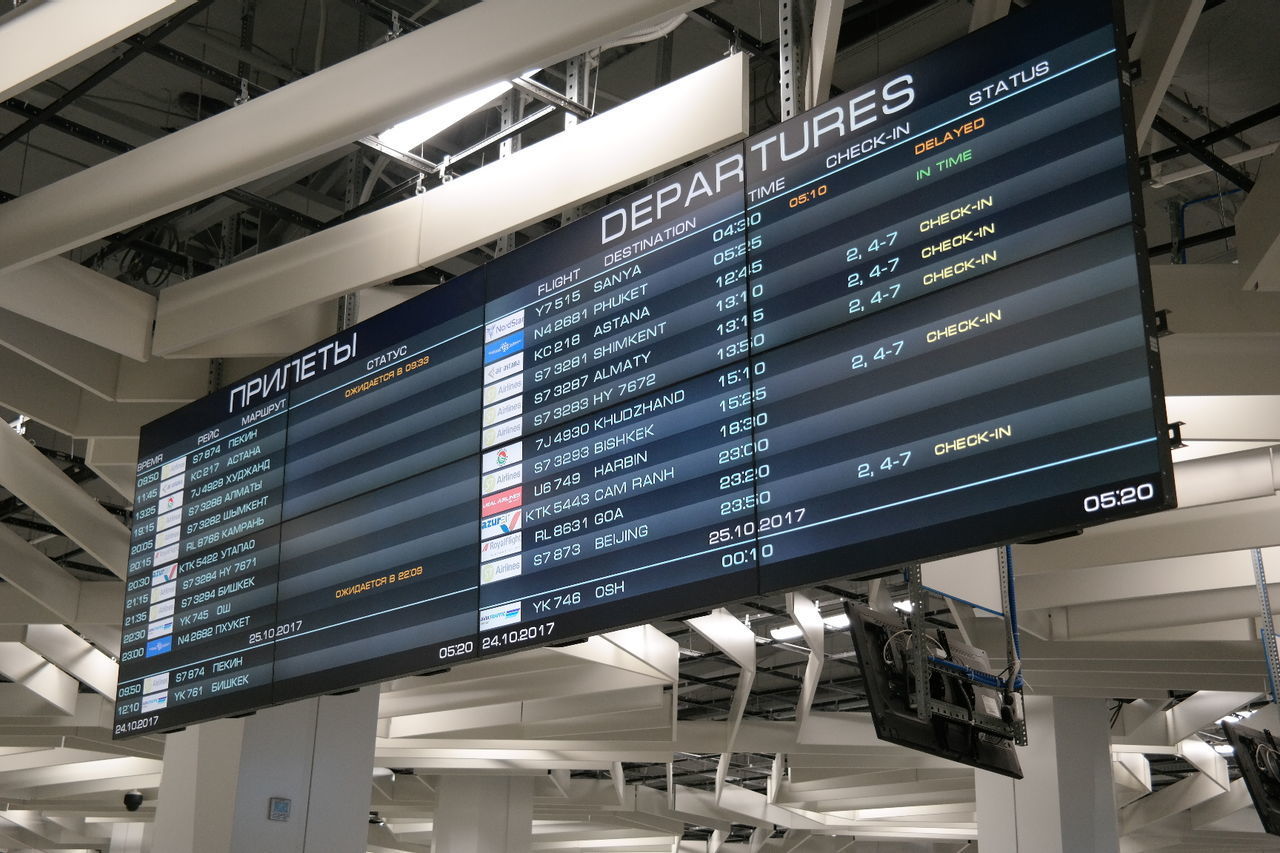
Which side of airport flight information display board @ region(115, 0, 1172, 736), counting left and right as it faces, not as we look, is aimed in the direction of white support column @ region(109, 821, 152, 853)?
right

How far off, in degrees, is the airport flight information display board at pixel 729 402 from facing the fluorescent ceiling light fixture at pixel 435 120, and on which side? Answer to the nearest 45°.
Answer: approximately 90° to its right

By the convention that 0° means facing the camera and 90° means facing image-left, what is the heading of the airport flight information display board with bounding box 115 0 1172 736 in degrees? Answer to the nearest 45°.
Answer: approximately 45°

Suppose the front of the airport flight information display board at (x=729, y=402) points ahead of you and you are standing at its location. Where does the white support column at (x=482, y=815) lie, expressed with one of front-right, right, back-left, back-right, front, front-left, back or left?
back-right

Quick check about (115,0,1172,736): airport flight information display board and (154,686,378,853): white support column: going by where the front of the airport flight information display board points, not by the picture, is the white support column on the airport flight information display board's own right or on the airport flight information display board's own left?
on the airport flight information display board's own right
